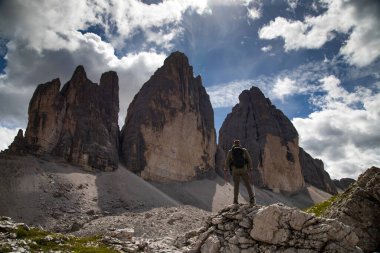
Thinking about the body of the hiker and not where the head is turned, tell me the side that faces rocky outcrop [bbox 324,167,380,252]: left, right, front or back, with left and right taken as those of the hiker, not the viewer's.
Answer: right

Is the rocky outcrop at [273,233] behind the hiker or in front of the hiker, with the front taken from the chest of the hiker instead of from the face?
behind

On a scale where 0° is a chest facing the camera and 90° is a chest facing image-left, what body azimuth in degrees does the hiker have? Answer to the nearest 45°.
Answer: approximately 180°
